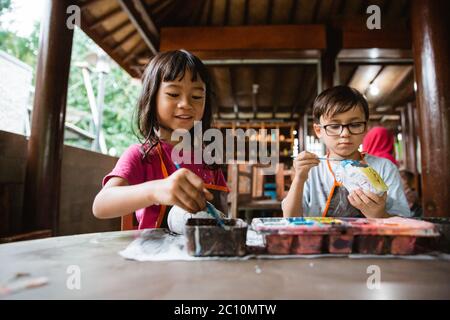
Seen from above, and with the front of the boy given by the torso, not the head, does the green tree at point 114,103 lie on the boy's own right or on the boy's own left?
on the boy's own right

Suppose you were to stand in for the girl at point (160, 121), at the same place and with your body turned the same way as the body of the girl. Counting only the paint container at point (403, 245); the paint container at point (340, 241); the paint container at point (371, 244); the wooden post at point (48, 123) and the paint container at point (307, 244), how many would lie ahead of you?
4

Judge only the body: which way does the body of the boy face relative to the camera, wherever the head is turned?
toward the camera

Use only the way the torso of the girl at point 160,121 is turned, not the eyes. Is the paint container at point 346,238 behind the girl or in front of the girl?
in front

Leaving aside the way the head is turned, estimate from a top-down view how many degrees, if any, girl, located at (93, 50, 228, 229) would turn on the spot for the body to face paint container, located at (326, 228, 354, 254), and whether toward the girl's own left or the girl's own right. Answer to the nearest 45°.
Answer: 0° — they already face it

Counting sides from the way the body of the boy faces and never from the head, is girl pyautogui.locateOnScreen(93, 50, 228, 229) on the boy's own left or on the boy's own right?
on the boy's own right

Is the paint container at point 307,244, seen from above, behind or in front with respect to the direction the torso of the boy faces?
in front

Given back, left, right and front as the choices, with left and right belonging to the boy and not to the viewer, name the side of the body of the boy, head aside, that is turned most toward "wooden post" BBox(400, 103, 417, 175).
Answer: back

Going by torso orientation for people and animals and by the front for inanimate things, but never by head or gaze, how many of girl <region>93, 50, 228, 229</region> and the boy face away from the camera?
0

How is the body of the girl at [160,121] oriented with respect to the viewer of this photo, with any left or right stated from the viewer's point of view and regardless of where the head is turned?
facing the viewer and to the right of the viewer

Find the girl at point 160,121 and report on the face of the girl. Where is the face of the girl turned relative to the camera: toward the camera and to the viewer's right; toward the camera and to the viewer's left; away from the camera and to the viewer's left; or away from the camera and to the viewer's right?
toward the camera and to the viewer's right

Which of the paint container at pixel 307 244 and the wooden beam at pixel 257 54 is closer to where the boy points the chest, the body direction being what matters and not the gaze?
the paint container

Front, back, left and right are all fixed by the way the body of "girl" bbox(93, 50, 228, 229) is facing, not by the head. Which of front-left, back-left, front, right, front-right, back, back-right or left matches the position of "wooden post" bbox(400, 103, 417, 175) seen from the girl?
left

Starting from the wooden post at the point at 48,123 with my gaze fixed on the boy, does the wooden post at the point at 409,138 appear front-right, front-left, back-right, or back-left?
front-left

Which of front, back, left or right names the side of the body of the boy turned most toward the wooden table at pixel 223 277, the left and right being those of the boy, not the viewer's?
front

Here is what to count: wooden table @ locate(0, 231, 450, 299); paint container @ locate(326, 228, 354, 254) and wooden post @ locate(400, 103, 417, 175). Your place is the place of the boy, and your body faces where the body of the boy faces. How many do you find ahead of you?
2

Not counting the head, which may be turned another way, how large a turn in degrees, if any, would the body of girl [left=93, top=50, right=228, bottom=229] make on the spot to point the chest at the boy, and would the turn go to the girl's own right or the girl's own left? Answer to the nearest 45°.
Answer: approximately 45° to the girl's own left

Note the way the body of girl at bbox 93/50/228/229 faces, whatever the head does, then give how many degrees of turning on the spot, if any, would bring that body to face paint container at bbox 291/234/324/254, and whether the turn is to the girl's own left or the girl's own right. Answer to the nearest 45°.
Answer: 0° — they already face it
